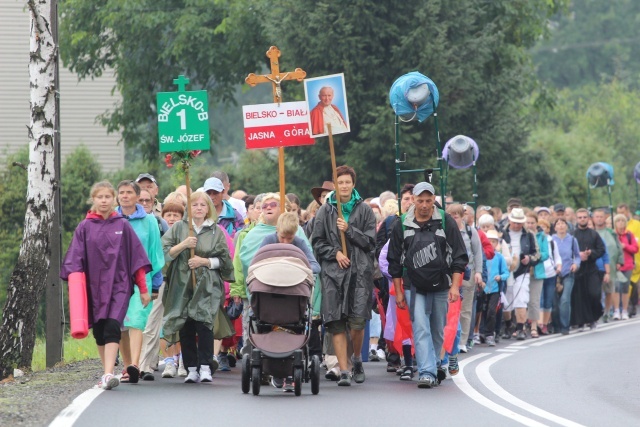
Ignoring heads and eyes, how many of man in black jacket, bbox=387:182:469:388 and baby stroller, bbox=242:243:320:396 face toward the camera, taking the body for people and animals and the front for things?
2

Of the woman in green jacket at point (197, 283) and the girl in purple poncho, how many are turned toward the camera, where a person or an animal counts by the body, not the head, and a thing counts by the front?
2

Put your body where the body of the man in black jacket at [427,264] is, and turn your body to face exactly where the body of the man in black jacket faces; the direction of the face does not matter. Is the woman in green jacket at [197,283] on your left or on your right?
on your right

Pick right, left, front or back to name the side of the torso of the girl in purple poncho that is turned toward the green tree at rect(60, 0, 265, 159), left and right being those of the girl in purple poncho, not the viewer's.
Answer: back

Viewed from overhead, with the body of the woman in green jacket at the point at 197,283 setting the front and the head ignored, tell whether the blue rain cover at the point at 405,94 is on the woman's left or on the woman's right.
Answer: on the woman's left

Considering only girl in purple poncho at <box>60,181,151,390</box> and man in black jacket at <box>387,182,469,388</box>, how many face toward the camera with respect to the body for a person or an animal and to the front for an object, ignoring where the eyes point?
2
